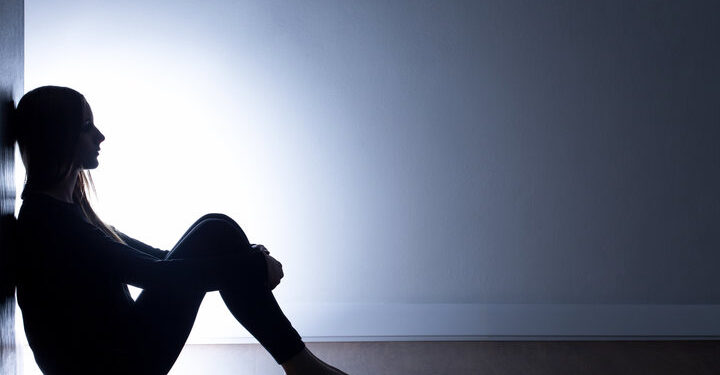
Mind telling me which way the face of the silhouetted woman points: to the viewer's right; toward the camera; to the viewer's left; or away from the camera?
to the viewer's right

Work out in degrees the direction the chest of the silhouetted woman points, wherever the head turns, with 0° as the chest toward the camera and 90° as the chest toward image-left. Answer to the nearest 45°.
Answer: approximately 270°
